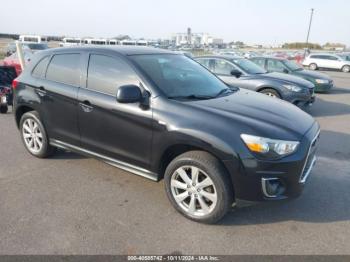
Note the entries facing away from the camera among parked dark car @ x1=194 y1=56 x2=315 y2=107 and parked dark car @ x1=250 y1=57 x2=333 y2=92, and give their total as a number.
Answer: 0

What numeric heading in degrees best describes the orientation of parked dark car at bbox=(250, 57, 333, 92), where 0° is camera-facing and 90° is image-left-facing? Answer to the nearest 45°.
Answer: approximately 315°

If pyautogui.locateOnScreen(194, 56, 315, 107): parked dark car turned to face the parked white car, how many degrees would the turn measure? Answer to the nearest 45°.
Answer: approximately 135° to its left

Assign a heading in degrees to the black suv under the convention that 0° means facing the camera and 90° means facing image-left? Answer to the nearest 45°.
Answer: approximately 315°

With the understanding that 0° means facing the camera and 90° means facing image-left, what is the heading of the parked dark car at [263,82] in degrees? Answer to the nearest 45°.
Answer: approximately 315°
